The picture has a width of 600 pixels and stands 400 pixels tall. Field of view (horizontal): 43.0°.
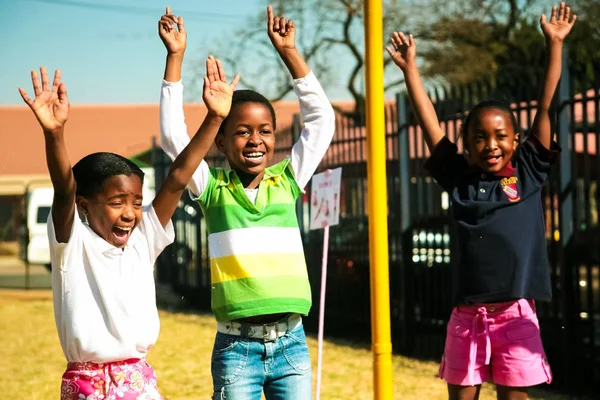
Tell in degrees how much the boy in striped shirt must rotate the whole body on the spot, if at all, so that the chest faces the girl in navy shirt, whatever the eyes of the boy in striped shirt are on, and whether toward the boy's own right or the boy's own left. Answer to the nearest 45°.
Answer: approximately 90° to the boy's own left

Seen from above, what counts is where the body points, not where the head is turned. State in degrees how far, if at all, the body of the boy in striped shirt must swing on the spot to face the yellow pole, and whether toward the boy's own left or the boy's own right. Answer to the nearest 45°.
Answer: approximately 45° to the boy's own left

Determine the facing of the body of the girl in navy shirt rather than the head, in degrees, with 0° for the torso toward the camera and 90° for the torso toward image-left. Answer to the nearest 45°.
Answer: approximately 0°

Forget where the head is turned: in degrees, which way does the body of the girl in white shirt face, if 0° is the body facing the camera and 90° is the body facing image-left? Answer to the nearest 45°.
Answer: approximately 315°

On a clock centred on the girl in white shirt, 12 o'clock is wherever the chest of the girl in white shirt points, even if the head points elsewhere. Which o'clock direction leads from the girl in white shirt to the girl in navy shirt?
The girl in navy shirt is roughly at 10 o'clock from the girl in white shirt.

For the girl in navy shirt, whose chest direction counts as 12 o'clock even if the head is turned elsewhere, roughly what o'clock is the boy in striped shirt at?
The boy in striped shirt is roughly at 2 o'clock from the girl in navy shirt.

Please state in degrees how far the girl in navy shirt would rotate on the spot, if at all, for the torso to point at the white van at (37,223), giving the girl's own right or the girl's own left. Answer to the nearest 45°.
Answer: approximately 135° to the girl's own right

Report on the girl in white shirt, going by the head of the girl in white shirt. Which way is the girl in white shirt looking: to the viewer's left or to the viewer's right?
to the viewer's right

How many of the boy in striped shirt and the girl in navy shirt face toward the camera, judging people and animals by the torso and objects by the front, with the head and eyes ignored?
2

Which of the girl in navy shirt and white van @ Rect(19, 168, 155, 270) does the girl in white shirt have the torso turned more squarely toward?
the girl in navy shirt
